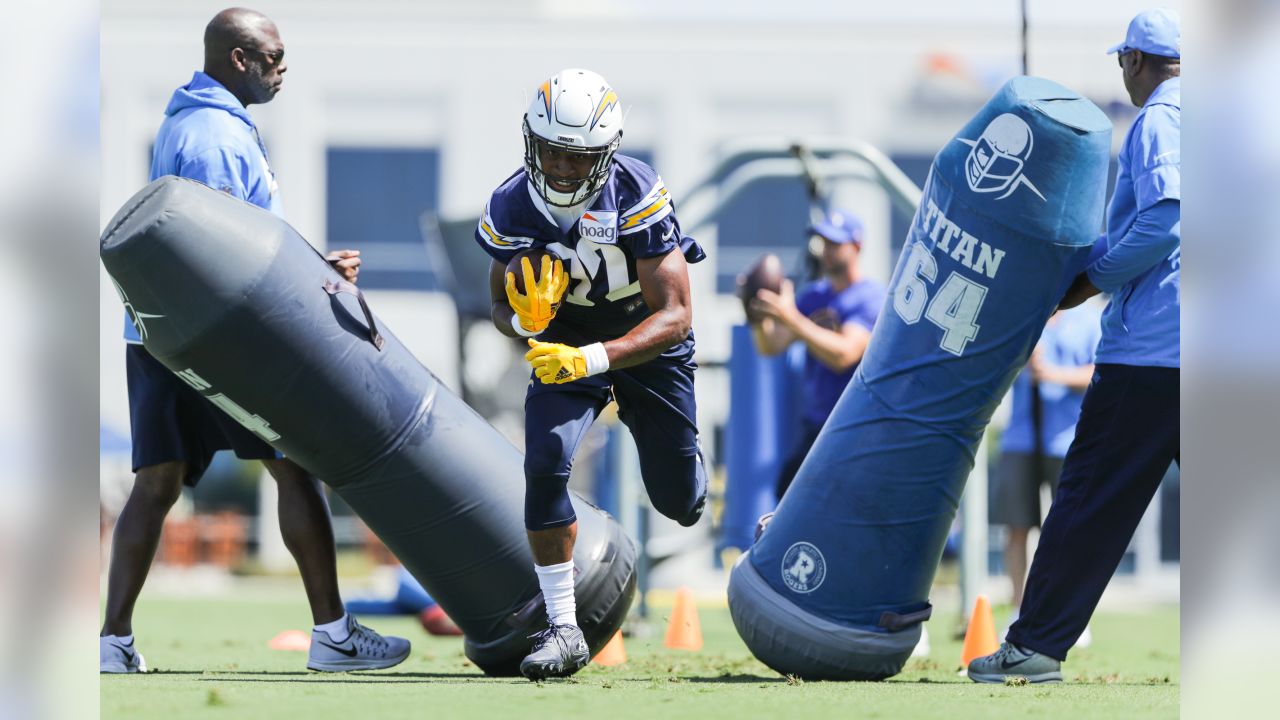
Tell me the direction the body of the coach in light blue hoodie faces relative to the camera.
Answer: to the viewer's right

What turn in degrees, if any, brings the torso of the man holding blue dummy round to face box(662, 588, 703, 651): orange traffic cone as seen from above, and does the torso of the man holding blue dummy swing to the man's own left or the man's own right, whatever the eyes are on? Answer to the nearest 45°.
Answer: approximately 45° to the man's own right

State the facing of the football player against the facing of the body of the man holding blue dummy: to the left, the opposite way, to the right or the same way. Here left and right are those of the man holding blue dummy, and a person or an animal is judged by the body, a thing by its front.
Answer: to the left

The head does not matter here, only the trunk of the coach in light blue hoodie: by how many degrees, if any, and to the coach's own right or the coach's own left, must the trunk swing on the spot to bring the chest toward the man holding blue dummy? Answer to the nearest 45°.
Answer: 0° — they already face them

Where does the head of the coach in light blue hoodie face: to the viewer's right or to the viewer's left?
to the viewer's right

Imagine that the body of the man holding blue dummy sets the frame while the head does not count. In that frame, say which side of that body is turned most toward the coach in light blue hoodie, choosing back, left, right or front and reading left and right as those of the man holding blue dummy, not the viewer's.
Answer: front

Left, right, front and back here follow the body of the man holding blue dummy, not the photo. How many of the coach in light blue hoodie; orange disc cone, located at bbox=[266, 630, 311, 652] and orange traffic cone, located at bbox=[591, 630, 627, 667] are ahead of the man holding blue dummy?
3

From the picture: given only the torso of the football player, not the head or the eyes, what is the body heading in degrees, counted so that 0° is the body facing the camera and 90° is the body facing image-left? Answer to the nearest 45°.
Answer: approximately 0°

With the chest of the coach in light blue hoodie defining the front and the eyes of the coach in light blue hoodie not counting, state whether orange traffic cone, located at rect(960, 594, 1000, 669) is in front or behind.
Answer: in front

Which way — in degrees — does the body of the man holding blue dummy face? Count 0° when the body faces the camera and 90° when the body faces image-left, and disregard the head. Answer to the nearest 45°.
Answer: approximately 90°

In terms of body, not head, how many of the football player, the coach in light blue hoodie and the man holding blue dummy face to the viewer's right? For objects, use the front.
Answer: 1

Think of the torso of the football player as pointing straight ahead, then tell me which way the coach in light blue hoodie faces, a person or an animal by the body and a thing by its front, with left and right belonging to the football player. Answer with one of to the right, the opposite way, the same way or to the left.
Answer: to the left
